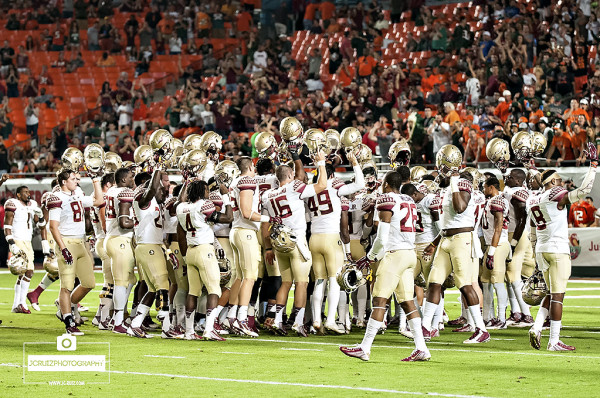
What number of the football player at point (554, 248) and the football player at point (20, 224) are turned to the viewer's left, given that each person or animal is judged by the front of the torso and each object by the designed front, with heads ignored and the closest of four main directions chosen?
0

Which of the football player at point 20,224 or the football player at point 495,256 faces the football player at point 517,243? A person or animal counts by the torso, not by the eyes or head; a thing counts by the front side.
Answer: the football player at point 20,224

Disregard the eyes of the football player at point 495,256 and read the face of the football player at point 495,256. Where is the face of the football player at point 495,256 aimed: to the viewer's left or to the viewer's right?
to the viewer's left

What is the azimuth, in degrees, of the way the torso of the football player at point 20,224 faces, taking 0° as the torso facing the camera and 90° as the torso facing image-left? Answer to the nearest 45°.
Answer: approximately 315°

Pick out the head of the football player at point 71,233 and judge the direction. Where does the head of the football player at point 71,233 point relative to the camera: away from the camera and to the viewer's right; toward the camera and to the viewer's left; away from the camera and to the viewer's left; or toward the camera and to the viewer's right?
toward the camera and to the viewer's right

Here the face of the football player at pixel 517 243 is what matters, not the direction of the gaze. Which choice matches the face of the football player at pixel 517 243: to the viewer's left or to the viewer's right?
to the viewer's left

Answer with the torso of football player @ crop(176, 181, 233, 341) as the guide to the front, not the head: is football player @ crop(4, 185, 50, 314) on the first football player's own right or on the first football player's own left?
on the first football player's own left
